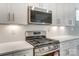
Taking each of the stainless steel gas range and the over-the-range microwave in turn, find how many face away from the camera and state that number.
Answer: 0

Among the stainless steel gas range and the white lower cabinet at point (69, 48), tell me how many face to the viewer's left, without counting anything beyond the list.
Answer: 0

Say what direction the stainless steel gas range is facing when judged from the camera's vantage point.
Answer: facing the viewer and to the right of the viewer

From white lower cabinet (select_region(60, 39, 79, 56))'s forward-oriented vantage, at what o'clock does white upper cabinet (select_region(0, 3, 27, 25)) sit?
The white upper cabinet is roughly at 4 o'clock from the white lower cabinet.
